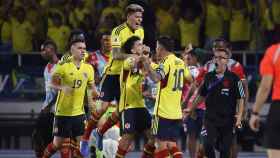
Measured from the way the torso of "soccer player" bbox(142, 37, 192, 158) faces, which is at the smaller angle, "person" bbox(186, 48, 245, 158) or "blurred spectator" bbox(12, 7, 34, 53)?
the blurred spectator

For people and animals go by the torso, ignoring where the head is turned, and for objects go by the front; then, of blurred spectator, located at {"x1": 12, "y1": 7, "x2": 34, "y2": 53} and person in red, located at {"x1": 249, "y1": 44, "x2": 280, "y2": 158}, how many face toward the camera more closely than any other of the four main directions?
1

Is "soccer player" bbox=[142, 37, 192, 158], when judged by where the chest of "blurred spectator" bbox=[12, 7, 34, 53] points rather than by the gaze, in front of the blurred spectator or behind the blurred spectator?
in front

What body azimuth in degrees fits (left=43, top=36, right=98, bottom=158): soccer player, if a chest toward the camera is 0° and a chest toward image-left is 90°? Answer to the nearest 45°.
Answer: approximately 315°

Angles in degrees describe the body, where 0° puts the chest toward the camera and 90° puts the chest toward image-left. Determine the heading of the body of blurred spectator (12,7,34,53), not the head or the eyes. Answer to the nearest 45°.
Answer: approximately 0°
